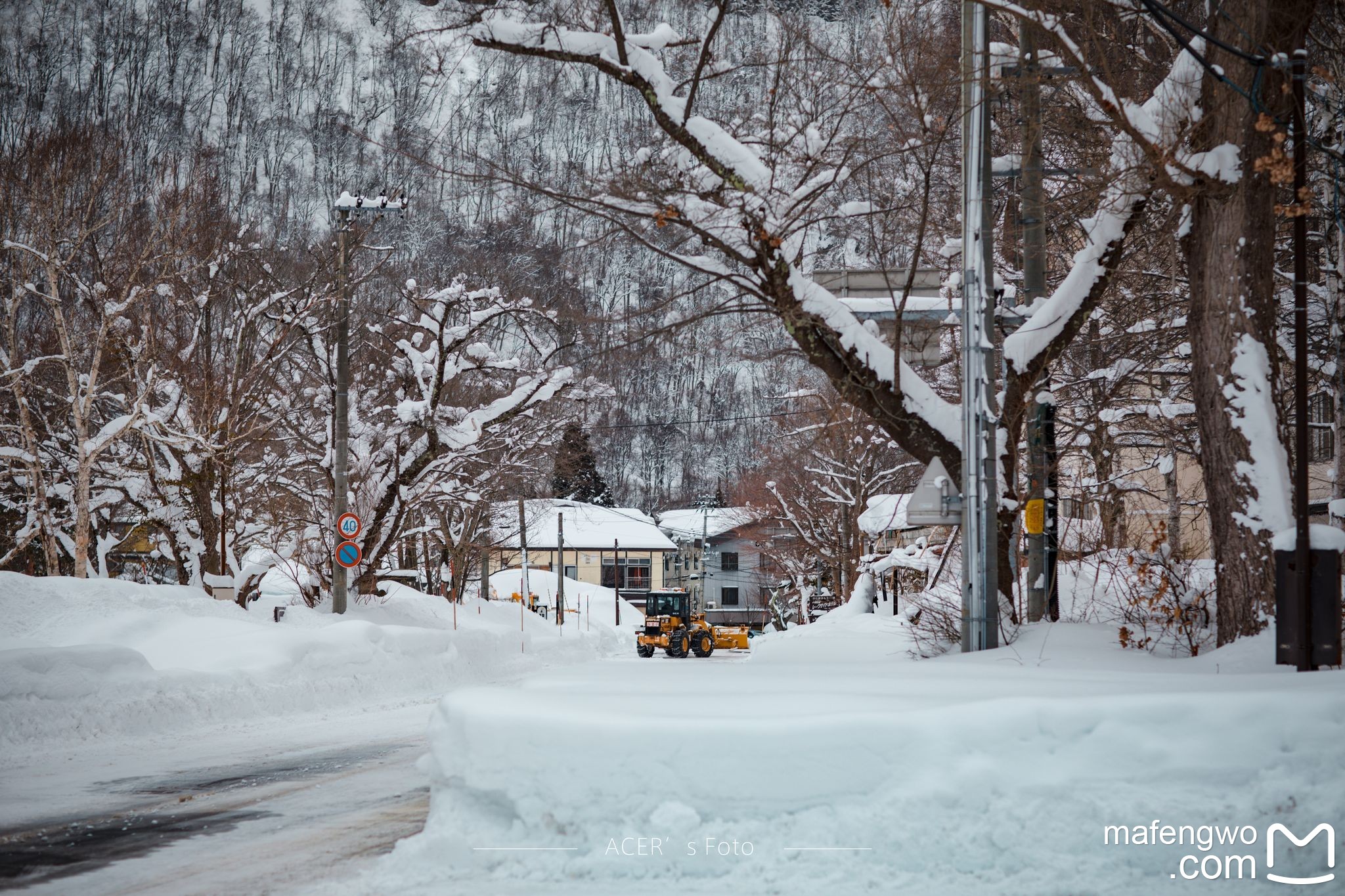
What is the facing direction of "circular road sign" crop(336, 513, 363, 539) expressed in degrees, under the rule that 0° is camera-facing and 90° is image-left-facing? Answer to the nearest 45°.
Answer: approximately 0°

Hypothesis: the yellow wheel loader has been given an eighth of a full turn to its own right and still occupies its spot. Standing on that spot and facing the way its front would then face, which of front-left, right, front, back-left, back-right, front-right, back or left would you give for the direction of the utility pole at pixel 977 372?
right

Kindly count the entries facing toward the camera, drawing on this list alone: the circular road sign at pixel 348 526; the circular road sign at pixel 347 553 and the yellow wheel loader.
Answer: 2

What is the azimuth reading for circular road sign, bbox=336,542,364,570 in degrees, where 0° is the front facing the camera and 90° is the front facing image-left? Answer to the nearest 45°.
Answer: approximately 0°

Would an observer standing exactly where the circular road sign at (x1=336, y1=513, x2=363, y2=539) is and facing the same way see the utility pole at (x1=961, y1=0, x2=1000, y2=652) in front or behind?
in front

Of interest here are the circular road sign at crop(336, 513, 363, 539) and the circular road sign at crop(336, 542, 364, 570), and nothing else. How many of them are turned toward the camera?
2

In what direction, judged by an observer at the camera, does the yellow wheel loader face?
facing away from the viewer and to the right of the viewer

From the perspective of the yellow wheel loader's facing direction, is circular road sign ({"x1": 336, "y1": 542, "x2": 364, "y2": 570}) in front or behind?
behind
